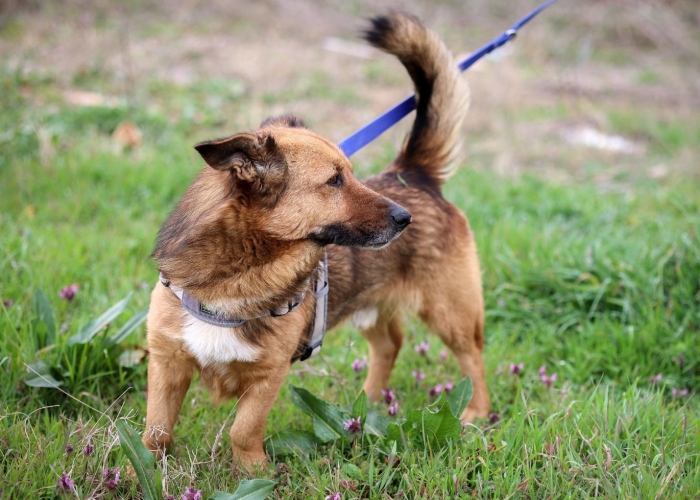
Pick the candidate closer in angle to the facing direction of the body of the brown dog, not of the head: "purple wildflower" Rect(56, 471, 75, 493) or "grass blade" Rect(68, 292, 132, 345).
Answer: the purple wildflower

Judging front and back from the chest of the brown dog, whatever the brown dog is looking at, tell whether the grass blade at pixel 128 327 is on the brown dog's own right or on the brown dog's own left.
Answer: on the brown dog's own right

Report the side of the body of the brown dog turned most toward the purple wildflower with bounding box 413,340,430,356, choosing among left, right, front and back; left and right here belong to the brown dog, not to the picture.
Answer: back

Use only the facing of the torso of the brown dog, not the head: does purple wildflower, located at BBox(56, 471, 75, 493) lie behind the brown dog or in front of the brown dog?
in front

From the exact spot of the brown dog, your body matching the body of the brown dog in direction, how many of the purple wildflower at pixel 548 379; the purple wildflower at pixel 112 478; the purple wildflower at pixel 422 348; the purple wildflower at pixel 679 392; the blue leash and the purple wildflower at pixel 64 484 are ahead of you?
2

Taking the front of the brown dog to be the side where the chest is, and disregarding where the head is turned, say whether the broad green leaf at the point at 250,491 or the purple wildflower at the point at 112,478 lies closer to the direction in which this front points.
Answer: the purple wildflower

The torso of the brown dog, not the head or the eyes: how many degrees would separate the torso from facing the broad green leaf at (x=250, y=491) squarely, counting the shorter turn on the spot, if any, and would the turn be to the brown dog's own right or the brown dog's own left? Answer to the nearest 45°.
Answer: approximately 45° to the brown dog's own left

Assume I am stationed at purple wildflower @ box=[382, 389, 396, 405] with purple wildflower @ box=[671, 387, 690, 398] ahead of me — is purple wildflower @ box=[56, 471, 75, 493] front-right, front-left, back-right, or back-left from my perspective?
back-right

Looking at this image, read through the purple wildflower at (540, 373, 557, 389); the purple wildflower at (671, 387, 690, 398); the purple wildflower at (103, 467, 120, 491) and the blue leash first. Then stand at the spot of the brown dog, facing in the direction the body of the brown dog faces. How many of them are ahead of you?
1

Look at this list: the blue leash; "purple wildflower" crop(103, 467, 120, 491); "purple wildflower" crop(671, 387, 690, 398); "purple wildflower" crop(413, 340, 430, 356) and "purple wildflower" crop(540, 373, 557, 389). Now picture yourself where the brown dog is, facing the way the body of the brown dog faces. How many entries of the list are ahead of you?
1

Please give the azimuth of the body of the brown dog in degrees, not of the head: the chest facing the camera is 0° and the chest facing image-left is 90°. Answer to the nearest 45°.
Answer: approximately 45°

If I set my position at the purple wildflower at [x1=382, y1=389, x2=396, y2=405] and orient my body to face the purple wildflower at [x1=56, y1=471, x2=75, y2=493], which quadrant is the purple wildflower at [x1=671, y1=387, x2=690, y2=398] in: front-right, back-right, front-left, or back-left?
back-left

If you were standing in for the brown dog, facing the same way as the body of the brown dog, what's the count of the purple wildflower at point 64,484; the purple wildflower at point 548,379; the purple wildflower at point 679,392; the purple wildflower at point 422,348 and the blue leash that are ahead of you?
1
